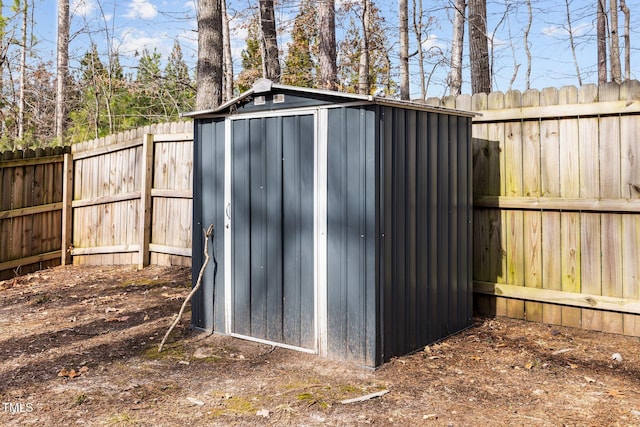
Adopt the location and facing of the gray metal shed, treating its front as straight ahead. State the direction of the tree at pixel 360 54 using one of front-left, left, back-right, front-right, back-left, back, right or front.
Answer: back-right

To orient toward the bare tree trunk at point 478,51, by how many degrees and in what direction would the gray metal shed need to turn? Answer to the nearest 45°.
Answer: approximately 180°

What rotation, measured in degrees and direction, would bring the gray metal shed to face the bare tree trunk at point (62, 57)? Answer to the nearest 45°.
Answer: approximately 90° to its right

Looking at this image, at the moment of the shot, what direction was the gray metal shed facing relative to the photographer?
facing the viewer and to the left of the viewer

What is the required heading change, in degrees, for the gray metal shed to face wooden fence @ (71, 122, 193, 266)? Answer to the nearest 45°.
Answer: approximately 90° to its right
